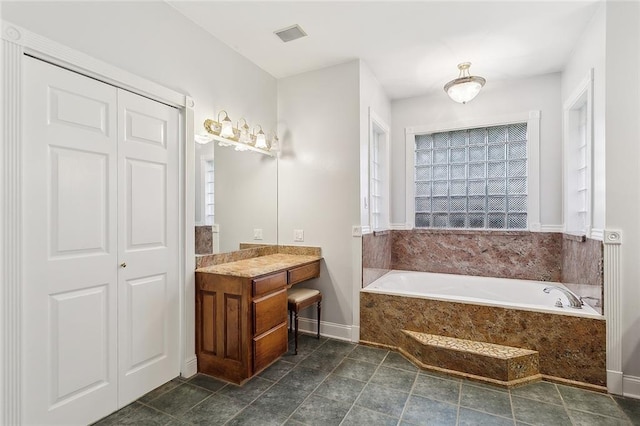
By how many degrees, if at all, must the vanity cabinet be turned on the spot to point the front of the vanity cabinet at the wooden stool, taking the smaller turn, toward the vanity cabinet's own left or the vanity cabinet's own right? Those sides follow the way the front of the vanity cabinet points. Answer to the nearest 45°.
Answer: approximately 90° to the vanity cabinet's own left

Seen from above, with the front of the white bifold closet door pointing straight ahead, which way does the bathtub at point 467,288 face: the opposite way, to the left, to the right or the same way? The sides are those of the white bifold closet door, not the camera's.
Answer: to the right

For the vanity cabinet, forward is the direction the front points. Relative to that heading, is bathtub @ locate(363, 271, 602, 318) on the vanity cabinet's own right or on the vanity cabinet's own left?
on the vanity cabinet's own left

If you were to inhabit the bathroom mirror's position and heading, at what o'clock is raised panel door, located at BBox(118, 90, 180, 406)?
The raised panel door is roughly at 3 o'clock from the bathroom mirror.

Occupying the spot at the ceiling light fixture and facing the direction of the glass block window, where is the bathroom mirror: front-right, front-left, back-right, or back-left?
back-left

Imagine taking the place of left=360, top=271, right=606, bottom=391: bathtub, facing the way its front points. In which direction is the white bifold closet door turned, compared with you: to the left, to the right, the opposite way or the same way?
to the left

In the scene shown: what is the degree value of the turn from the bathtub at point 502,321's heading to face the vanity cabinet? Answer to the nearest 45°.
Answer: approximately 45° to its right
